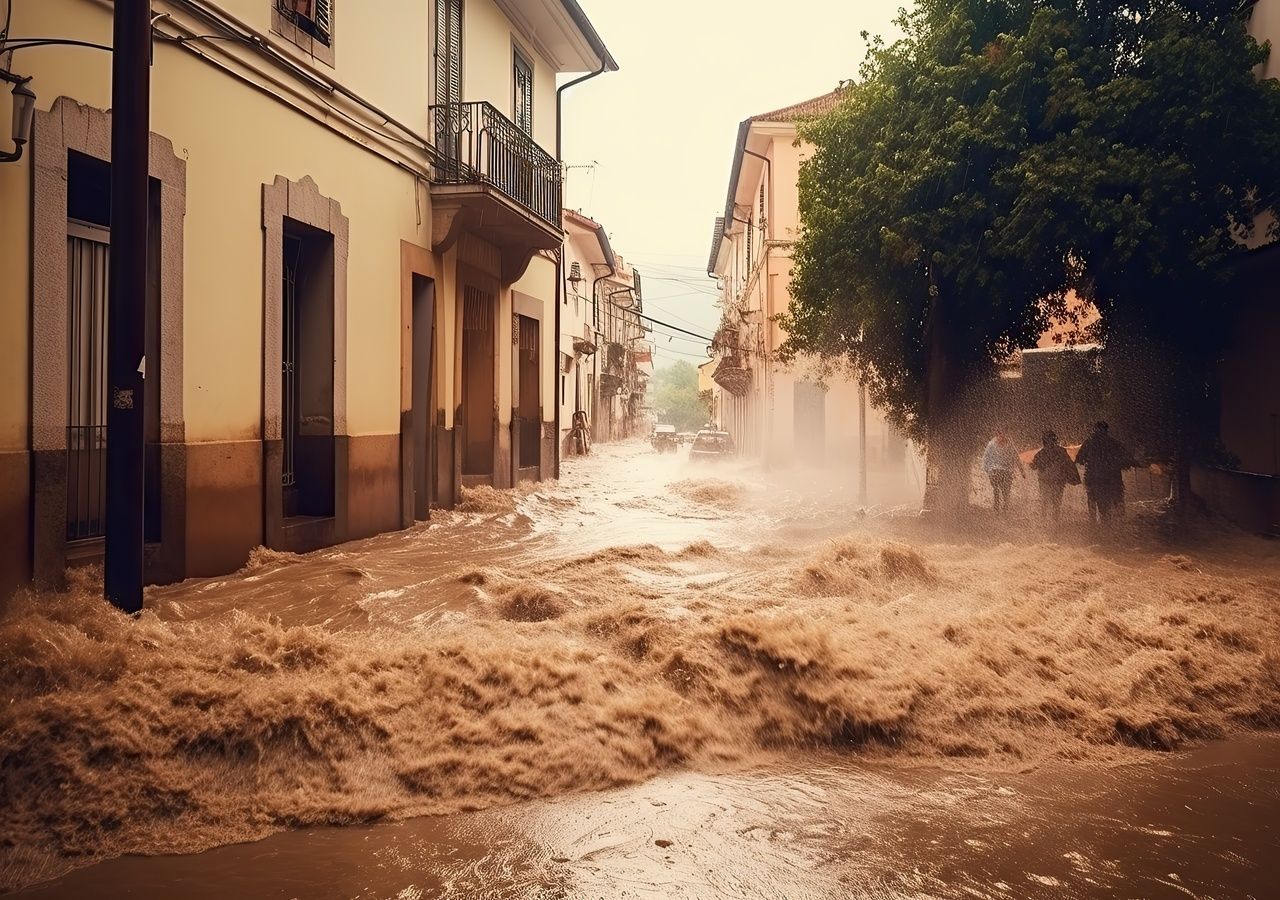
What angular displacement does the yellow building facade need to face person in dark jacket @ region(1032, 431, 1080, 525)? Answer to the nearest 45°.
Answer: approximately 45° to its left

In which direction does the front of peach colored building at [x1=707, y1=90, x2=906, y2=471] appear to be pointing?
to the viewer's left

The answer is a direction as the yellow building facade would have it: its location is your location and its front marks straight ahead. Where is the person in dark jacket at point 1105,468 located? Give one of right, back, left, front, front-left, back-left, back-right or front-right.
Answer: front-left

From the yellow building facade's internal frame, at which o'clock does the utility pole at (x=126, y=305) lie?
The utility pole is roughly at 2 o'clock from the yellow building facade.

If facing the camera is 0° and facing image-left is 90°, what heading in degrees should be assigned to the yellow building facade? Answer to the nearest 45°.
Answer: approximately 315°

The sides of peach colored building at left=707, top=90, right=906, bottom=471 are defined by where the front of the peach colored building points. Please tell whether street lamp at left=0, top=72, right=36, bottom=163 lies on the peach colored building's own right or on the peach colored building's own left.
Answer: on the peach colored building's own left

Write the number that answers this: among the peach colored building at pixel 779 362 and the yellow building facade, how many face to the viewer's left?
1

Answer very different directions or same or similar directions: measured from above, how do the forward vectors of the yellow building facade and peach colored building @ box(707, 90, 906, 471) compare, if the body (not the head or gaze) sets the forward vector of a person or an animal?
very different directions

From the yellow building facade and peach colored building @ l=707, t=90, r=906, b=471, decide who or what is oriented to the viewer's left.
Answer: the peach colored building
